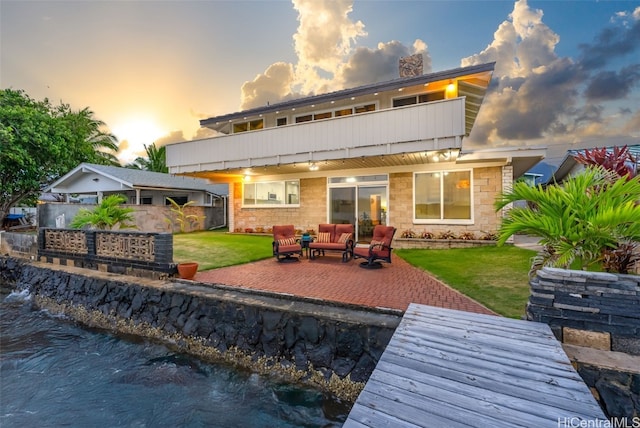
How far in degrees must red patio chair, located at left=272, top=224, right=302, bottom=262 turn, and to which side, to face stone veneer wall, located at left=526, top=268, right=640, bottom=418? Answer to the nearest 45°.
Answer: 0° — it already faces it

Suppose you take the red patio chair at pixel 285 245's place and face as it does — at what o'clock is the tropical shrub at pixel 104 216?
The tropical shrub is roughly at 5 o'clock from the red patio chair.

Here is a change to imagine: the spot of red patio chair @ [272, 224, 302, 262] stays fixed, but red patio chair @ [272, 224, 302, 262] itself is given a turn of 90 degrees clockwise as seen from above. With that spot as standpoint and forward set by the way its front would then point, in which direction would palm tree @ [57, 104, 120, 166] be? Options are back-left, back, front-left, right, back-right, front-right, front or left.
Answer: right

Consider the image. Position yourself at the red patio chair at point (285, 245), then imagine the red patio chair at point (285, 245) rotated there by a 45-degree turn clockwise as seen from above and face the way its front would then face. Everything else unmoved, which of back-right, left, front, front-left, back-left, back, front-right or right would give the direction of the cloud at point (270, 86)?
back

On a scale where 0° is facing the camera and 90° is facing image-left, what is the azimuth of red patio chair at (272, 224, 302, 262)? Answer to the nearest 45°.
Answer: approximately 315°

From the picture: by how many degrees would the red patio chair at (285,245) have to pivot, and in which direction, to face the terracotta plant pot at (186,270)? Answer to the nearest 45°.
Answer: approximately 90° to its right

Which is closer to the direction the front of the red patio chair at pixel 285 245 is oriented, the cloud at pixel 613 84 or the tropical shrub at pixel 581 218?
the tropical shrub

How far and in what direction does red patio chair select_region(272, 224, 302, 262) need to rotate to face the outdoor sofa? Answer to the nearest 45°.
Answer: approximately 45° to its left

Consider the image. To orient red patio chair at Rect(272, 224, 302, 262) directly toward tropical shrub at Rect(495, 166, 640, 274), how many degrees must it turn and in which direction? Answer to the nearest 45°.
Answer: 0° — it already faces it

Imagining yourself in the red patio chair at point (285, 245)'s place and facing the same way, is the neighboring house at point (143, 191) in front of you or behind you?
behind
